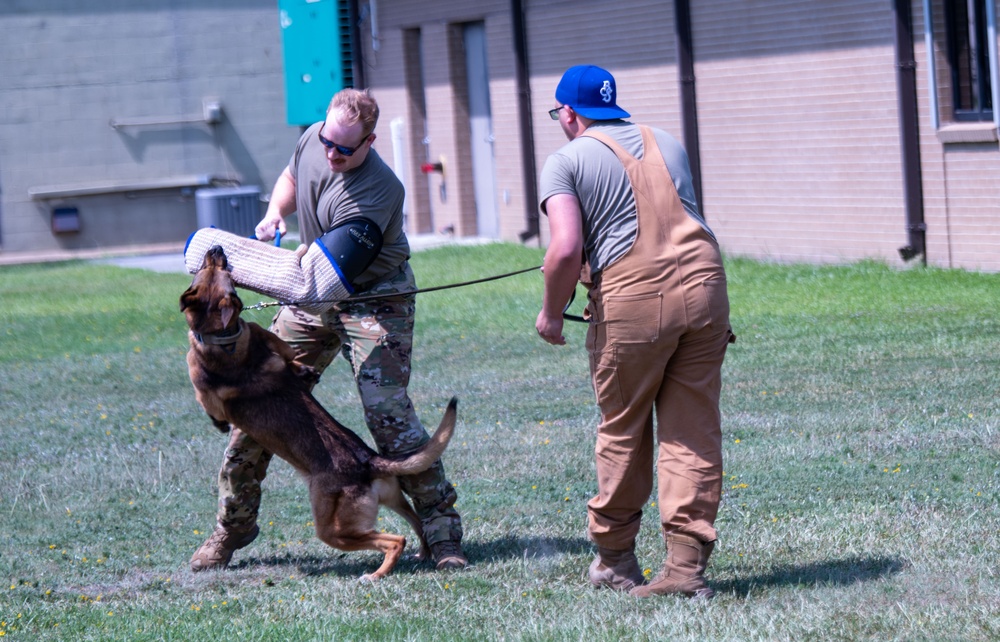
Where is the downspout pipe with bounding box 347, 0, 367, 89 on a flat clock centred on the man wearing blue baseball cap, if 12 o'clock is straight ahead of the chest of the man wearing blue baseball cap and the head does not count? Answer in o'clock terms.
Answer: The downspout pipe is roughly at 1 o'clock from the man wearing blue baseball cap.

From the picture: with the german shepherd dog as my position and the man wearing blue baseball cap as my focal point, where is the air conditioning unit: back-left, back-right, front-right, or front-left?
back-left

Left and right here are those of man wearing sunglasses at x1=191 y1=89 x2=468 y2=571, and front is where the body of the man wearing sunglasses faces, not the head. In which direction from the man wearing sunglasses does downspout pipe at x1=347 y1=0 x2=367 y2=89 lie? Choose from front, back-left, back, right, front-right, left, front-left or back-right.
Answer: back-right

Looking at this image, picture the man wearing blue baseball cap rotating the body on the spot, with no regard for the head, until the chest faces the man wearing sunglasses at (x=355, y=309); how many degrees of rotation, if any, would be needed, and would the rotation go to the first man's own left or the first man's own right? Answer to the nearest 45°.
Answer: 0° — they already face them

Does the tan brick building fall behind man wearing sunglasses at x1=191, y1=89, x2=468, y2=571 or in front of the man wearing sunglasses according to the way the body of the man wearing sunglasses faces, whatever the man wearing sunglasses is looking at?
behind

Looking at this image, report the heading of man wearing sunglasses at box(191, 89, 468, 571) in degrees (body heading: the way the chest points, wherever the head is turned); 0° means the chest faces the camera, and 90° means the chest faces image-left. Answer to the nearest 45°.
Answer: approximately 45°

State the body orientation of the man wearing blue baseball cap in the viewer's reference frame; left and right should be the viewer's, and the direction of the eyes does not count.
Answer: facing away from the viewer and to the left of the viewer

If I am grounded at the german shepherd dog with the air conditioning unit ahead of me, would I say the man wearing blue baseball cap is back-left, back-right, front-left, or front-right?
back-right
